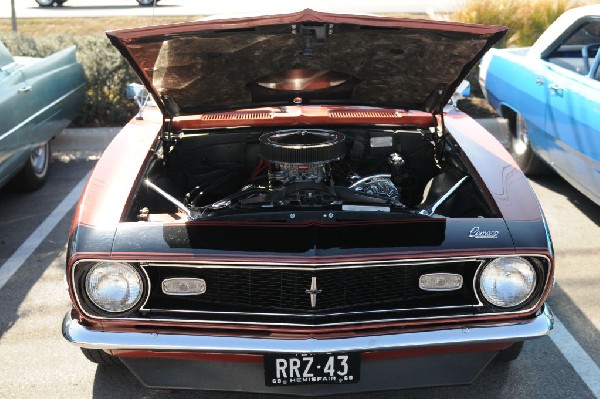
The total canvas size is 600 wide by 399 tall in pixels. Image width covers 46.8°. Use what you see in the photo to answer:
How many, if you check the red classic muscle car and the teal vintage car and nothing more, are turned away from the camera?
0

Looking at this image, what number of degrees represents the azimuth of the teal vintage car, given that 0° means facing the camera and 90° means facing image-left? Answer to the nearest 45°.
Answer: approximately 45°

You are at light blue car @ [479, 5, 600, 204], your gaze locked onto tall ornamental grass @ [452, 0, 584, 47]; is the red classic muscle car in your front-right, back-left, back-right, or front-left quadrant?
back-left

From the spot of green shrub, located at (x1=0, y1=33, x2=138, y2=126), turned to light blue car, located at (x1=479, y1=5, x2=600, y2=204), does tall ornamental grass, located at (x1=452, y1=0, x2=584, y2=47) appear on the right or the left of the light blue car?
left

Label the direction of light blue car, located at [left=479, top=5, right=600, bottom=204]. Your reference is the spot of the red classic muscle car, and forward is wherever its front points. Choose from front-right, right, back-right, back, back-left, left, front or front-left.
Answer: back-left

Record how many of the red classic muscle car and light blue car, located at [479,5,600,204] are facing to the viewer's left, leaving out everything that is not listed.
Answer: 0

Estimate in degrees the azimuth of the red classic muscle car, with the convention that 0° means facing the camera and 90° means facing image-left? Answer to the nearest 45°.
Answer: approximately 0°

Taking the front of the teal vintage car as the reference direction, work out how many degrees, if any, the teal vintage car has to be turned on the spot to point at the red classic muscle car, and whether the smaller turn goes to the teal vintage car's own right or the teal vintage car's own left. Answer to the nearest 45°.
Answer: approximately 45° to the teal vintage car's own left

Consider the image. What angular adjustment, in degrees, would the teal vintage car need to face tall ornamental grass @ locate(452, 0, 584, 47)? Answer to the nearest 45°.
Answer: approximately 135° to its left

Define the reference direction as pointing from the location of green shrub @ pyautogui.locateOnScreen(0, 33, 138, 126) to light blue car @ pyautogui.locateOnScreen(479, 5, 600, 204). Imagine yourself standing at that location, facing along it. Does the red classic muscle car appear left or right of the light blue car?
right
